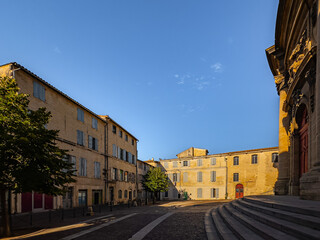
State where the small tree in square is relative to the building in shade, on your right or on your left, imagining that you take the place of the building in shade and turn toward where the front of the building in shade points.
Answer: on your left

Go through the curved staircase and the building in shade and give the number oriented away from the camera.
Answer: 0

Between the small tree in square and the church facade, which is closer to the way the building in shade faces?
the church facade

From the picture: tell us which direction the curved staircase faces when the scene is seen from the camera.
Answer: facing the viewer and to the left of the viewer

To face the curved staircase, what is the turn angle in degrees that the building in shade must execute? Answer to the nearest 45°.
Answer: approximately 45° to its right

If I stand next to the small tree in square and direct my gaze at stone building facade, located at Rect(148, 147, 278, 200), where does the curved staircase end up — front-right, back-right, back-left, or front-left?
back-right

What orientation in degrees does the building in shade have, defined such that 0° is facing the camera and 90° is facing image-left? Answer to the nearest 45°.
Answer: approximately 315°

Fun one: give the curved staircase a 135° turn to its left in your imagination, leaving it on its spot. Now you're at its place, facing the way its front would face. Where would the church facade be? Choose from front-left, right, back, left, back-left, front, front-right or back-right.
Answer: left
